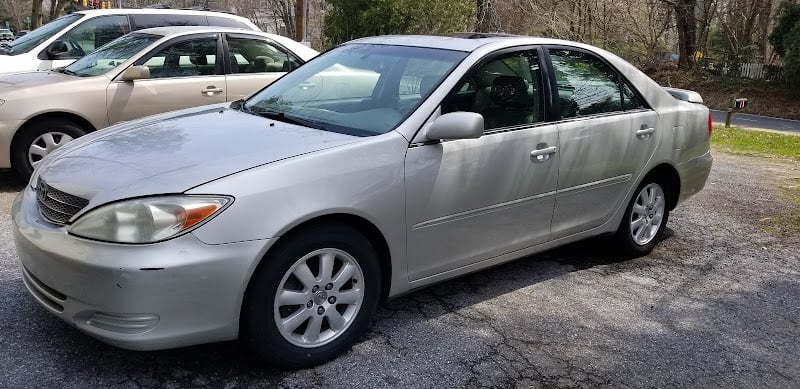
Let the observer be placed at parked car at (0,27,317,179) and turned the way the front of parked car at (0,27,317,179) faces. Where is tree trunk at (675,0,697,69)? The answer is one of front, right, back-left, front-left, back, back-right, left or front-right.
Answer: back-right

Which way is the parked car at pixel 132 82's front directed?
to the viewer's left

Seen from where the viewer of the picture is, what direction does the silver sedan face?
facing the viewer and to the left of the viewer

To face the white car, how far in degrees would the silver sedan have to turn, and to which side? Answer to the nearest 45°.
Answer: approximately 90° to its right

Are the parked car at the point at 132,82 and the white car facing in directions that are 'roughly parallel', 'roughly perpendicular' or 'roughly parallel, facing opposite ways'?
roughly parallel

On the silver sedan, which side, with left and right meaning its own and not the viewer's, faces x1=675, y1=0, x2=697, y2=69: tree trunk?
back

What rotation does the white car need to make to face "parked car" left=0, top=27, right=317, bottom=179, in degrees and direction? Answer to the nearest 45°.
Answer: approximately 90° to its left

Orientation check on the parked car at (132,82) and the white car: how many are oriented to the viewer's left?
2

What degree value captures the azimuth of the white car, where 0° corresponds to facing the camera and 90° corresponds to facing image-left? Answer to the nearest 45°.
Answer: approximately 90°
